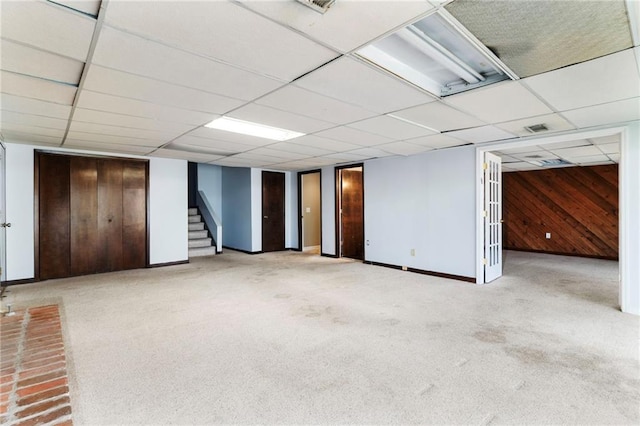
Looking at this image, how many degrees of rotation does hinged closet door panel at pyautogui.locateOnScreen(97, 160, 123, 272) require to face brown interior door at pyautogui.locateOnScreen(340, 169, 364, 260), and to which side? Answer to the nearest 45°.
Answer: approximately 90° to its left

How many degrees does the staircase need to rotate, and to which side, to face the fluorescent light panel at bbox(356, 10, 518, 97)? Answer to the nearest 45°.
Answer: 0° — it already faces it

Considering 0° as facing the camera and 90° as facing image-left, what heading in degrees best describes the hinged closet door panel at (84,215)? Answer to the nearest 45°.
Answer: approximately 0°

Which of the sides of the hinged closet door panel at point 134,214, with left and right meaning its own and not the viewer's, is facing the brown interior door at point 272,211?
left

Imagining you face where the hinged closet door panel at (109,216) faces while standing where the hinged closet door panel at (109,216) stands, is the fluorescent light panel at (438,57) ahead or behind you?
ahead

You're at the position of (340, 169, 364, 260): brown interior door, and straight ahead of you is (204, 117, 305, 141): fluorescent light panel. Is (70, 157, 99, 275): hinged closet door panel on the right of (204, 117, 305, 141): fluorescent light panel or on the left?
right

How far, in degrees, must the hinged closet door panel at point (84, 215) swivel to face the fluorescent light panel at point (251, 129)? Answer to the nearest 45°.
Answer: approximately 45° to its left

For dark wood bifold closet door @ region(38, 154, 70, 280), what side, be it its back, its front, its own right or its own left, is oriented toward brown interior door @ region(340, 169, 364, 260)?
left
